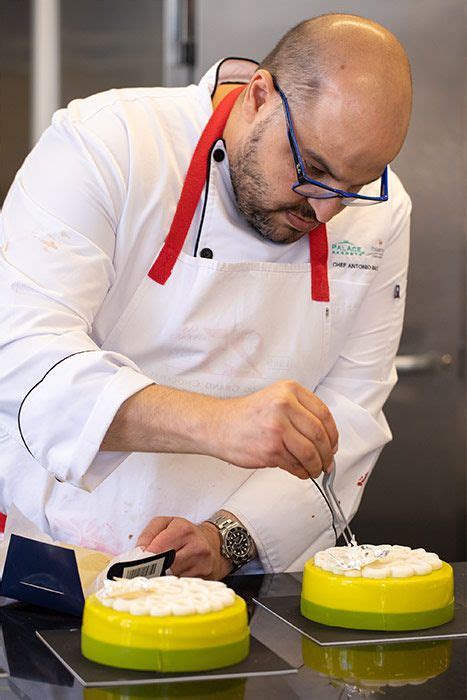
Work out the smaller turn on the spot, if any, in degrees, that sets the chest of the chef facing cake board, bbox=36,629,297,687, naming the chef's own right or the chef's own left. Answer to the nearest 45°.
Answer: approximately 45° to the chef's own right

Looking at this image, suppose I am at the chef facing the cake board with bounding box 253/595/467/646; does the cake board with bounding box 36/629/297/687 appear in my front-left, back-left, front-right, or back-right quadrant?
front-right

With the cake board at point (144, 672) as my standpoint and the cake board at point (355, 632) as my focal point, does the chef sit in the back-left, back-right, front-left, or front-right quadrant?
front-left

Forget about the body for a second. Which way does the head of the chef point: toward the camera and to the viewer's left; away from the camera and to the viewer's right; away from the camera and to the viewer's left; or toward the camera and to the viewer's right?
toward the camera and to the viewer's right

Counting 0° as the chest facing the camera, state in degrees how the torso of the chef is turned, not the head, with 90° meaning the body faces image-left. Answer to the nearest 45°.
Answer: approximately 315°

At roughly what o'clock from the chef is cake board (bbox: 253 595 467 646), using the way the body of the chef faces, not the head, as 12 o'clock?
The cake board is roughly at 11 o'clock from the chef.
